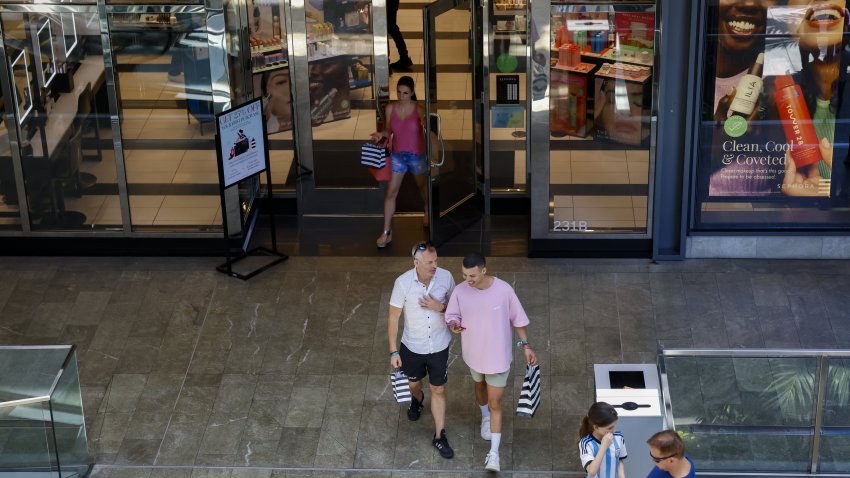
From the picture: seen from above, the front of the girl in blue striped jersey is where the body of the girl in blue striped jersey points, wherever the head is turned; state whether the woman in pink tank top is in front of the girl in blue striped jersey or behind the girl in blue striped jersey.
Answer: behind

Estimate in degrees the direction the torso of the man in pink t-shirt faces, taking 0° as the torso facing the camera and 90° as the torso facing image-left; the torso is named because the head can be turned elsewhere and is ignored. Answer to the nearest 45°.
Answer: approximately 0°

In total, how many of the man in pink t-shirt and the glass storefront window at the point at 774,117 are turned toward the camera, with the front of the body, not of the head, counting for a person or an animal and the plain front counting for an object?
2

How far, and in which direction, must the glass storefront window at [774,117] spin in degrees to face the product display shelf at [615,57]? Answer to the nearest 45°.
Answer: approximately 90° to its right

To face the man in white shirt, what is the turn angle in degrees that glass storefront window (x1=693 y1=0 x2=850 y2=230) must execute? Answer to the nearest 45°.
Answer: approximately 45° to its right

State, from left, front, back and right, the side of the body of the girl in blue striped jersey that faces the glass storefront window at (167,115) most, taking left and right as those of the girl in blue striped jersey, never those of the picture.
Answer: back

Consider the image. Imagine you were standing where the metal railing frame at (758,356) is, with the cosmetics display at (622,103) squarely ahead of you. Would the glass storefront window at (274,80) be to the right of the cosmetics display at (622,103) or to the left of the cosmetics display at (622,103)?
left

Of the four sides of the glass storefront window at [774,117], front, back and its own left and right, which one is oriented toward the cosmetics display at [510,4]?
right

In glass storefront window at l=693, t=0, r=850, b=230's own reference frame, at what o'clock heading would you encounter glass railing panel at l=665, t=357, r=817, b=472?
The glass railing panel is roughly at 12 o'clock from the glass storefront window.

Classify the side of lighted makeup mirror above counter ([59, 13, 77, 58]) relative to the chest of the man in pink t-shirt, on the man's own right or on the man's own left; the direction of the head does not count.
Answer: on the man's own right

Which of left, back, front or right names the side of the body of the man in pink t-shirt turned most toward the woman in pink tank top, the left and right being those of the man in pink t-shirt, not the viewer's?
back
